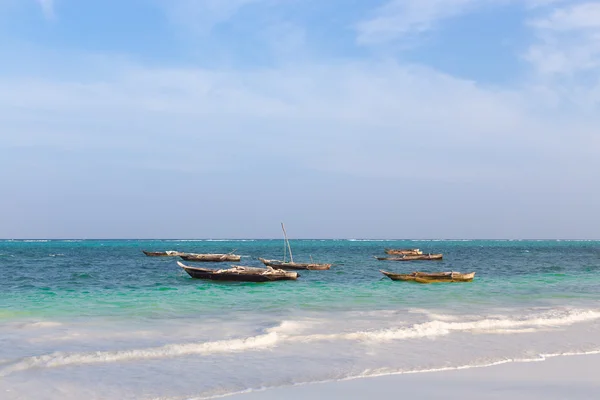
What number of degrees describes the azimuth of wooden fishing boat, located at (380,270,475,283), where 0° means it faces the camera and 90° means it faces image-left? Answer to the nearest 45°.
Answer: approximately 90°

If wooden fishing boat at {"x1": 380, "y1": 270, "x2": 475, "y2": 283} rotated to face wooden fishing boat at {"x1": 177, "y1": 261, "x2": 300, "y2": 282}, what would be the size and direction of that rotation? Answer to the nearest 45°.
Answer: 0° — it already faces it

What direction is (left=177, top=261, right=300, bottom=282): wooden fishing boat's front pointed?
to the viewer's left

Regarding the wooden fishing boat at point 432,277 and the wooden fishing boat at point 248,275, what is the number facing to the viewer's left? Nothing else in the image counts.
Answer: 2

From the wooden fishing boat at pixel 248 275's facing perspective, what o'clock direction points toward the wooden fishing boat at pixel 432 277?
the wooden fishing boat at pixel 432 277 is roughly at 6 o'clock from the wooden fishing boat at pixel 248 275.
